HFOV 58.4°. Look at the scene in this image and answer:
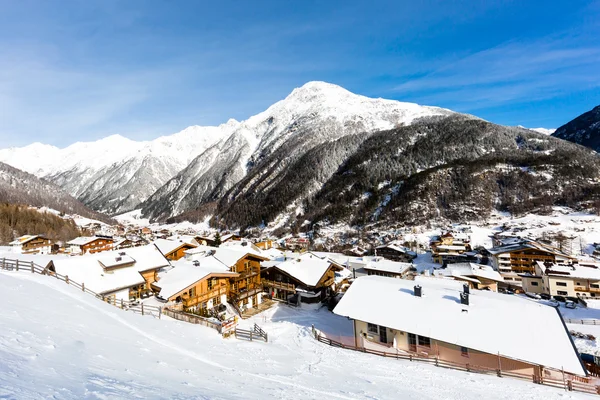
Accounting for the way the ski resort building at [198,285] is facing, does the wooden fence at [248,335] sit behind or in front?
in front

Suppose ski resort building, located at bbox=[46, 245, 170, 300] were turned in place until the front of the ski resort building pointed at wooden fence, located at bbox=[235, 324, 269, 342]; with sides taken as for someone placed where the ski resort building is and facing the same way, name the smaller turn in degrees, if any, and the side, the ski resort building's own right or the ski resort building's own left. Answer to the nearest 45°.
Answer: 0° — it already faces it

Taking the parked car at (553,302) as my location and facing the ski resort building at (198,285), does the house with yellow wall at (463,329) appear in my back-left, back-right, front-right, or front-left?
front-left

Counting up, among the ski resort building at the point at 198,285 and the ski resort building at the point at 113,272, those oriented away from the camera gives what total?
0

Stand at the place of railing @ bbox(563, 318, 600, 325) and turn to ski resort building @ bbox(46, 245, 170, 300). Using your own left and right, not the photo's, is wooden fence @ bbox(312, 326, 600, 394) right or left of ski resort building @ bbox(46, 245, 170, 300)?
left

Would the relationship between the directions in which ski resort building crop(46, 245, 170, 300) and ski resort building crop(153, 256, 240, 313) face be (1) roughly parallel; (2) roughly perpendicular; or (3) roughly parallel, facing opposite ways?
roughly parallel
